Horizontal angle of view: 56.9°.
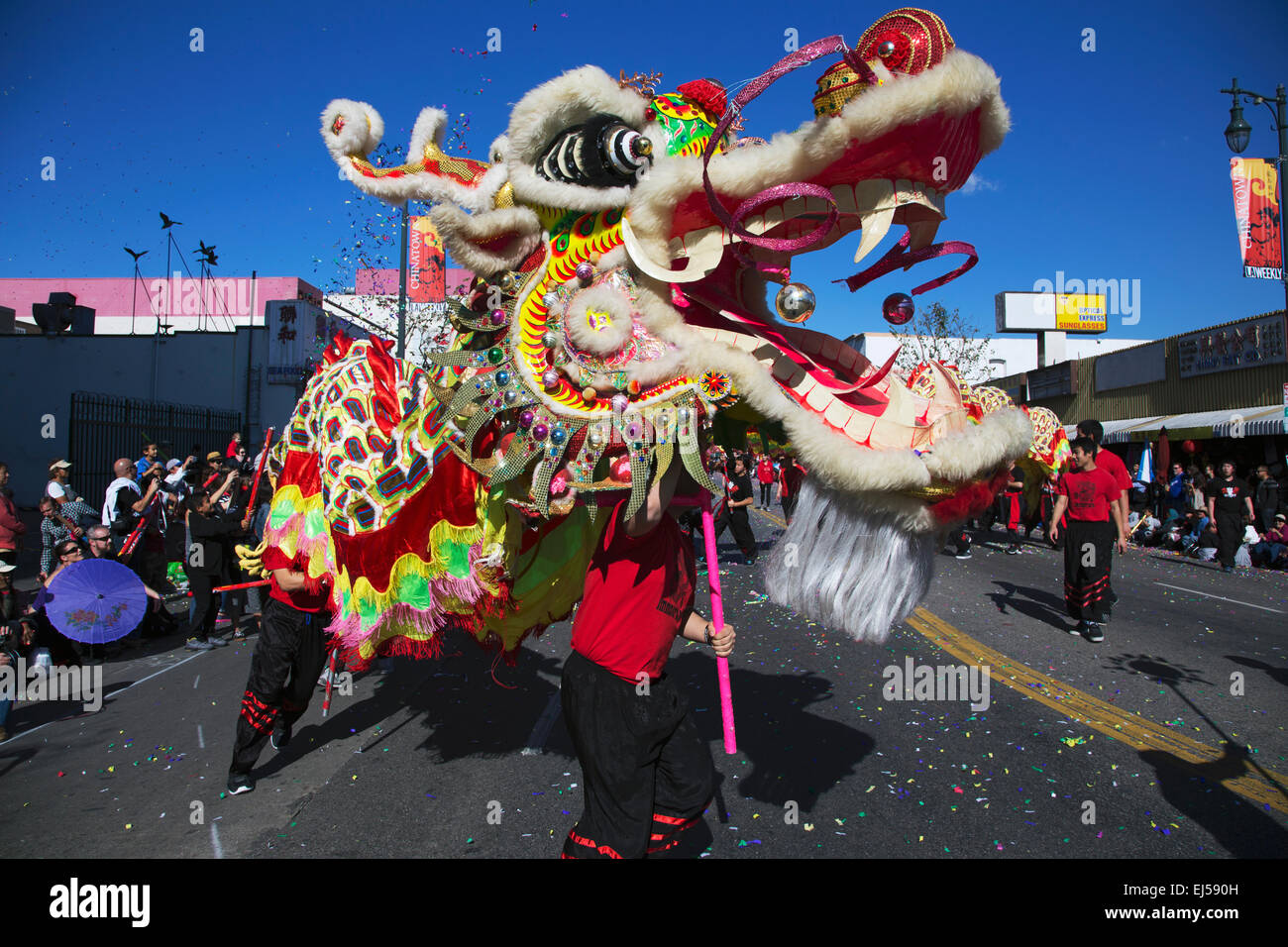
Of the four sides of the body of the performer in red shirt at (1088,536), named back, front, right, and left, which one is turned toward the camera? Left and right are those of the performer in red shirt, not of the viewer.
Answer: front

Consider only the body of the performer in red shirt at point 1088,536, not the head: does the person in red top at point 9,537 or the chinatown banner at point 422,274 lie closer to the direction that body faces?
the person in red top

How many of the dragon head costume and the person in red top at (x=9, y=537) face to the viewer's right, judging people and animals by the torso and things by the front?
2

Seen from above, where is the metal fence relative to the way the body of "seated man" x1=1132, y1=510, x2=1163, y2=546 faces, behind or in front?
in front

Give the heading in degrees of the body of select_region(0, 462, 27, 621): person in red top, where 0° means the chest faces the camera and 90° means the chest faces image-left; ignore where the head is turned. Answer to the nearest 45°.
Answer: approximately 270°

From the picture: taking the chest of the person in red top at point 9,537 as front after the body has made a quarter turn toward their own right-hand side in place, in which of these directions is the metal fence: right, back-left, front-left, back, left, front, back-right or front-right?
back

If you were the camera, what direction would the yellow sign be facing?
facing the viewer

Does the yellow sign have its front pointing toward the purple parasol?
yes

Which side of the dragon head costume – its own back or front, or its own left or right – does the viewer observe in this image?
right
